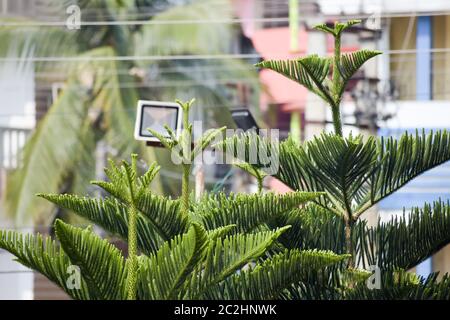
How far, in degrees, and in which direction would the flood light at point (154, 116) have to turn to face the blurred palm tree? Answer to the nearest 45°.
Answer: approximately 180°

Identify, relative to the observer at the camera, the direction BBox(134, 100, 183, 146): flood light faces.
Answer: facing the viewer
